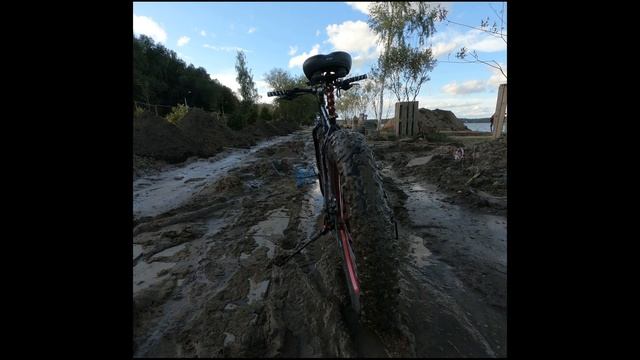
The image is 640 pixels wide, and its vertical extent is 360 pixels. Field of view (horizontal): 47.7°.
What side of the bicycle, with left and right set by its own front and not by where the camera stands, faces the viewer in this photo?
back

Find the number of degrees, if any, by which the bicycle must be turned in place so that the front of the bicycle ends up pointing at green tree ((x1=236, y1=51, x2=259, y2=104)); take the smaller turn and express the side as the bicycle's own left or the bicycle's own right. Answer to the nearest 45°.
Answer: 0° — it already faces it

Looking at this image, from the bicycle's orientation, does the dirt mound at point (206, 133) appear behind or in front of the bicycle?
in front

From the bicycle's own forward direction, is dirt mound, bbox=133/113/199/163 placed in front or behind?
in front

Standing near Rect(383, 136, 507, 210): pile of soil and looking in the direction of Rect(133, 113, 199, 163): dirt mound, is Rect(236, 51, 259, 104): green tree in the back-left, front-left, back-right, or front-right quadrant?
front-right
